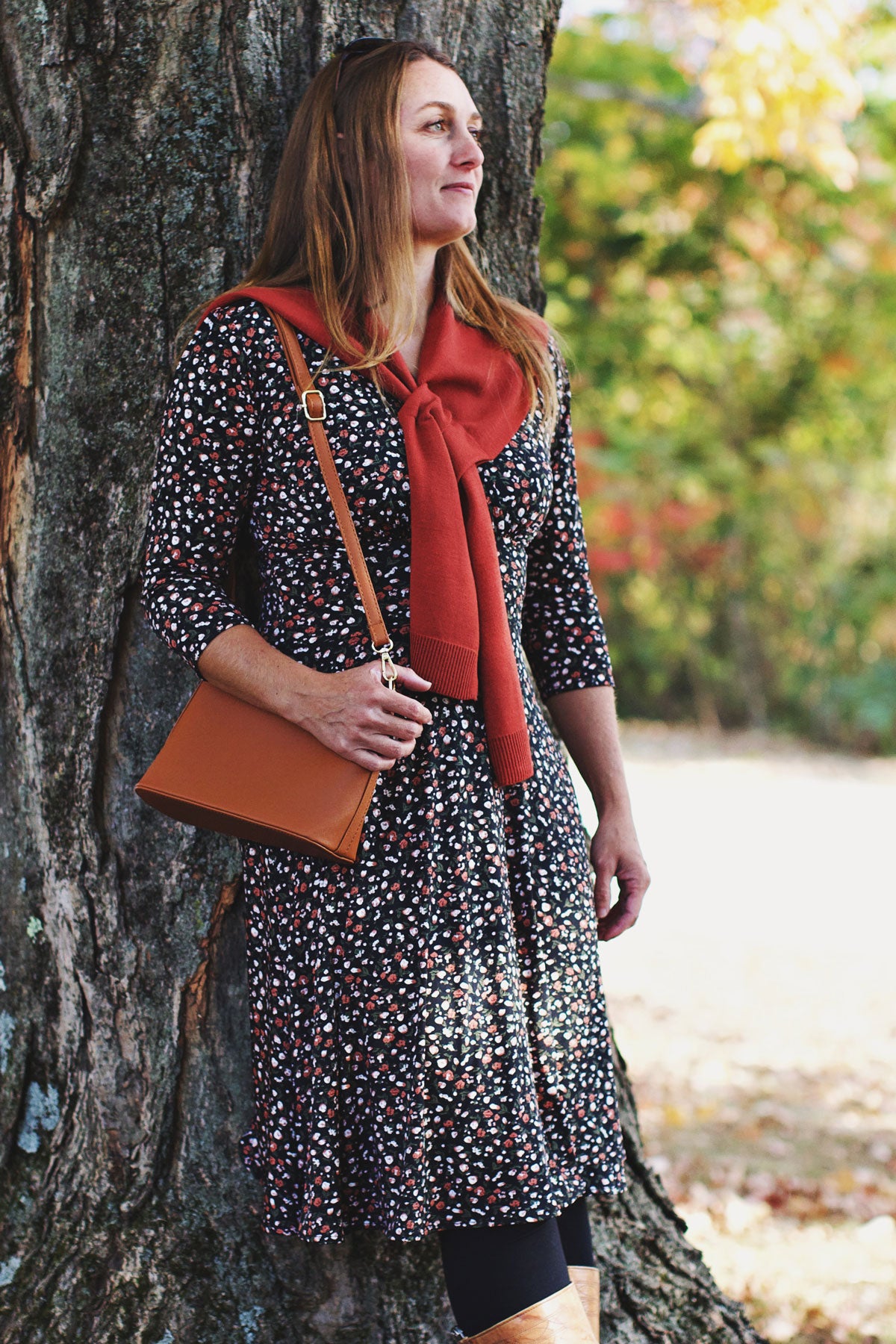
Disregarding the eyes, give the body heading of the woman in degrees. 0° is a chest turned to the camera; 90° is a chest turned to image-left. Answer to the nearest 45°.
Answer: approximately 315°
